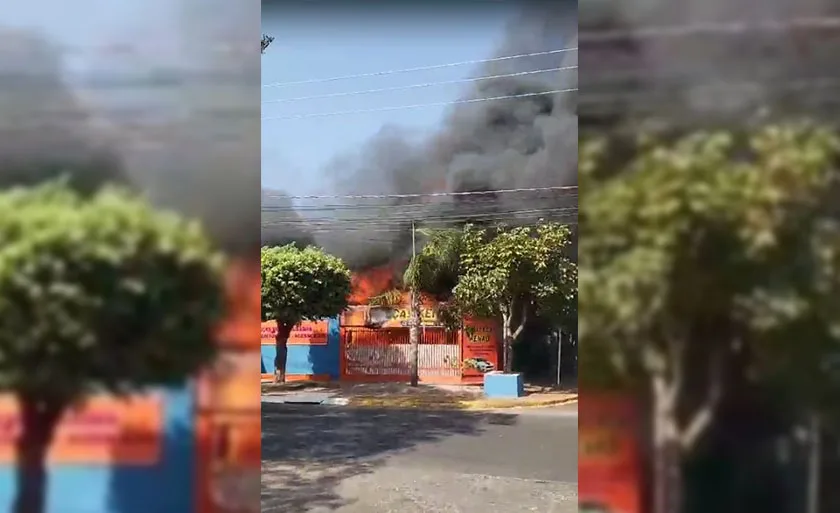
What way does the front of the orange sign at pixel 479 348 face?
toward the camera

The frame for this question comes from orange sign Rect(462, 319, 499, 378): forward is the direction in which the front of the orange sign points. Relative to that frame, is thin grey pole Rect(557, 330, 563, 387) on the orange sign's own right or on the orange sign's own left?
on the orange sign's own left

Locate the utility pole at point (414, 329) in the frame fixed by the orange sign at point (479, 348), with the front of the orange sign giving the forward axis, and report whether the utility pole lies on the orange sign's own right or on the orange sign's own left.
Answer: on the orange sign's own right
